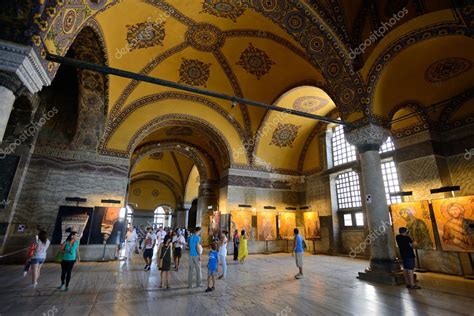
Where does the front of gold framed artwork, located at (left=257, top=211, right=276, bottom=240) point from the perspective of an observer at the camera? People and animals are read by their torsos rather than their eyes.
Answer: facing the viewer

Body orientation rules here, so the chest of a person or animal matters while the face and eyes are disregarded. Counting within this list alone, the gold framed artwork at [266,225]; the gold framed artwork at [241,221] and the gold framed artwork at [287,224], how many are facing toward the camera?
3

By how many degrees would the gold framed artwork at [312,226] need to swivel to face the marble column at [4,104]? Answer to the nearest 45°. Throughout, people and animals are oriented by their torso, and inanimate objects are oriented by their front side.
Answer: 0° — it already faces it

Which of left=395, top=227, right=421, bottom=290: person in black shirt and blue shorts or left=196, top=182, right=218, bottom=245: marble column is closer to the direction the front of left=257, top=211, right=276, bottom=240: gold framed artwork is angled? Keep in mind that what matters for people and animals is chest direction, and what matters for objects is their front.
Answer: the person in black shirt and blue shorts

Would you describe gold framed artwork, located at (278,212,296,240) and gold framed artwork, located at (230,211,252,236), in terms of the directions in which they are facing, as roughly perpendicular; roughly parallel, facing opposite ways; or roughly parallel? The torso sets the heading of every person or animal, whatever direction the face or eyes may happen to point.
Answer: roughly parallel

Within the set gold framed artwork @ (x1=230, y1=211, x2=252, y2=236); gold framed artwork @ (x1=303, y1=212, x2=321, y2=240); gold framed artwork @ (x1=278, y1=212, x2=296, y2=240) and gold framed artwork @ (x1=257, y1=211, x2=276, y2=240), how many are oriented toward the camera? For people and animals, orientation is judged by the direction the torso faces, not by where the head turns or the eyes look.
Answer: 4

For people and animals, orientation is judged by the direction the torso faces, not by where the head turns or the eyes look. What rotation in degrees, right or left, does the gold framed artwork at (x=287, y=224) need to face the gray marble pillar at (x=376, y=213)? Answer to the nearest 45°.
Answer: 0° — it already faces it

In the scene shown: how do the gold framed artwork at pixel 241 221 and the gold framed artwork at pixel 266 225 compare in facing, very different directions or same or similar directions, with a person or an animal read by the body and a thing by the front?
same or similar directions

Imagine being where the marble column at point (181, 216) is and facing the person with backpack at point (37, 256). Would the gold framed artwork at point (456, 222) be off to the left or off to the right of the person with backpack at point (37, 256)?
left

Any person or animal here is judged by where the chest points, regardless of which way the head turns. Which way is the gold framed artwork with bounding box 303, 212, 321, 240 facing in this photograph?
toward the camera

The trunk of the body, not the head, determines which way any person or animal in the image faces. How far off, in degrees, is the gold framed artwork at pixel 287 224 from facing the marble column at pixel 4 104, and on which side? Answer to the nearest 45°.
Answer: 0° — it already faces it

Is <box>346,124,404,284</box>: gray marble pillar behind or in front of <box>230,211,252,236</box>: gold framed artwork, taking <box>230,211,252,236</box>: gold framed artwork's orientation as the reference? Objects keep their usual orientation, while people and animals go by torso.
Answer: in front

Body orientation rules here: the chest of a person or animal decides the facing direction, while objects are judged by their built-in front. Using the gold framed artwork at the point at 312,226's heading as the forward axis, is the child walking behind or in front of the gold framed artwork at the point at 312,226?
in front
